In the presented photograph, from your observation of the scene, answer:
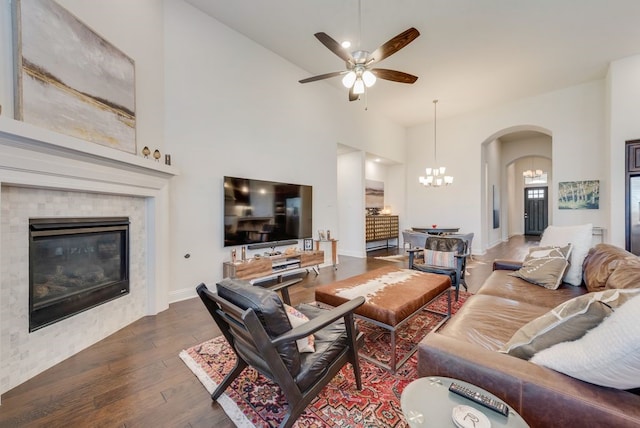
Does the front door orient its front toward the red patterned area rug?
yes

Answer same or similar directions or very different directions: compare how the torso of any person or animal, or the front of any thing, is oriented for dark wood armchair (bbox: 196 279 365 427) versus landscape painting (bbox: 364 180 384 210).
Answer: very different directions

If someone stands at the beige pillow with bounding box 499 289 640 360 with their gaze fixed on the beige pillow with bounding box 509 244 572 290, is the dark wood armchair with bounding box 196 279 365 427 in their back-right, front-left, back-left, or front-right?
back-left

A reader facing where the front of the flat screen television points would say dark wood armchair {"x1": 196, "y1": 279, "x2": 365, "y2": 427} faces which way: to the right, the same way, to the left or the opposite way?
to the left

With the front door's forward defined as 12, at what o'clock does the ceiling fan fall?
The ceiling fan is roughly at 12 o'clock from the front door.

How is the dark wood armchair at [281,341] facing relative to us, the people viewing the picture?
facing away from the viewer and to the right of the viewer

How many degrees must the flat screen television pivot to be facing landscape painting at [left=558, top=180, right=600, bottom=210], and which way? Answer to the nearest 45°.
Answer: approximately 45° to its left

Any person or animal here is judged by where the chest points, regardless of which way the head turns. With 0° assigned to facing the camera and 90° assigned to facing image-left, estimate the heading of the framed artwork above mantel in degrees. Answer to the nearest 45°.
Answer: approximately 315°

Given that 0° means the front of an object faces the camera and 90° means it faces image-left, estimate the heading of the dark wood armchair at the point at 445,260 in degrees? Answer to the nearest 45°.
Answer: approximately 45°

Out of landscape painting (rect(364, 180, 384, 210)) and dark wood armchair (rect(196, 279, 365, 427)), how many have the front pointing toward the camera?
1
